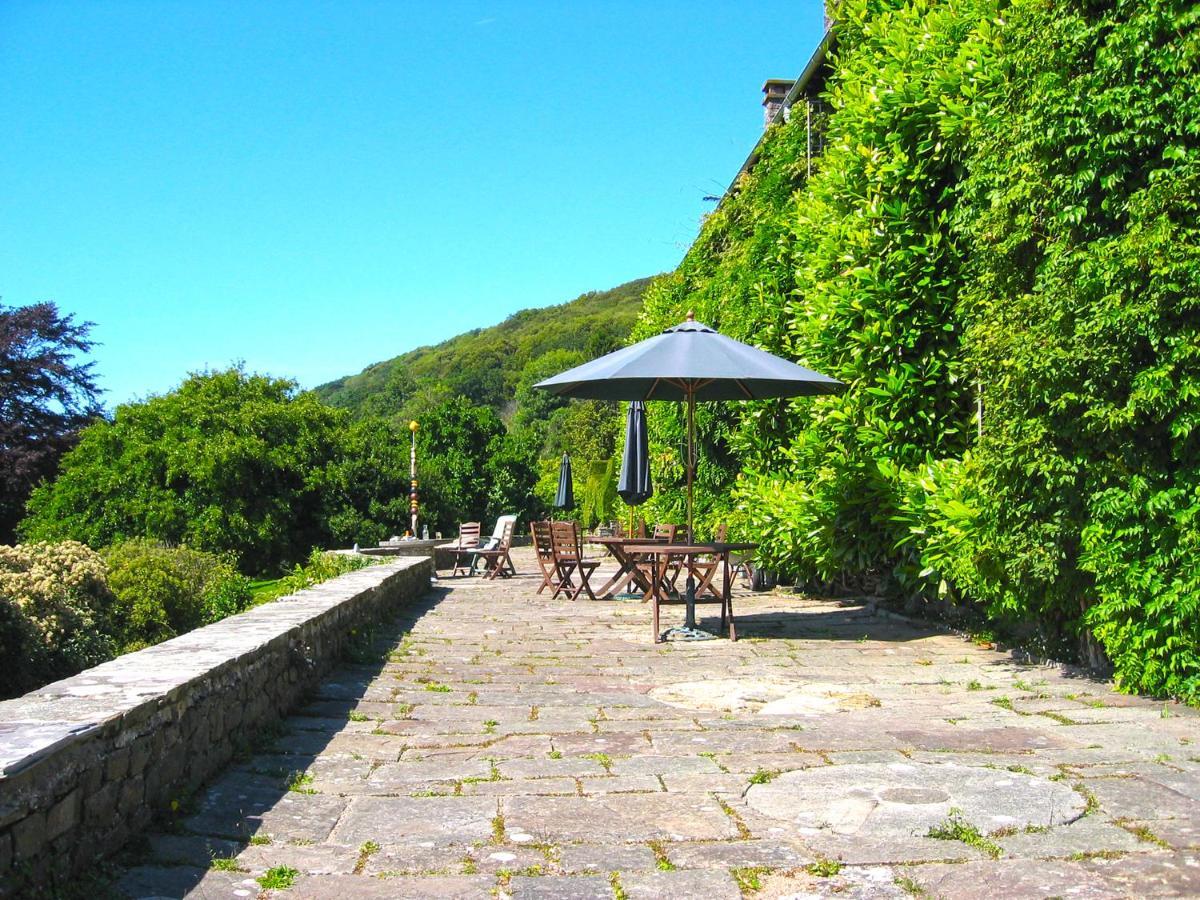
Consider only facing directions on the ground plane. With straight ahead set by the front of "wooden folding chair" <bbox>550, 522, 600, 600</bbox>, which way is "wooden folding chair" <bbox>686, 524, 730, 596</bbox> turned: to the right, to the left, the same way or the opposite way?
the opposite way

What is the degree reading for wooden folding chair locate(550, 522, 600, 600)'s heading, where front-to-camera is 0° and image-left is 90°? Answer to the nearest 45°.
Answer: approximately 225°

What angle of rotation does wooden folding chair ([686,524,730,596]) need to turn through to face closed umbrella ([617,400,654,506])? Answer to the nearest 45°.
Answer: approximately 90° to its right

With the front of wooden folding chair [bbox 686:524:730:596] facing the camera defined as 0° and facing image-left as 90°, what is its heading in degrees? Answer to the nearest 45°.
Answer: approximately 45°
